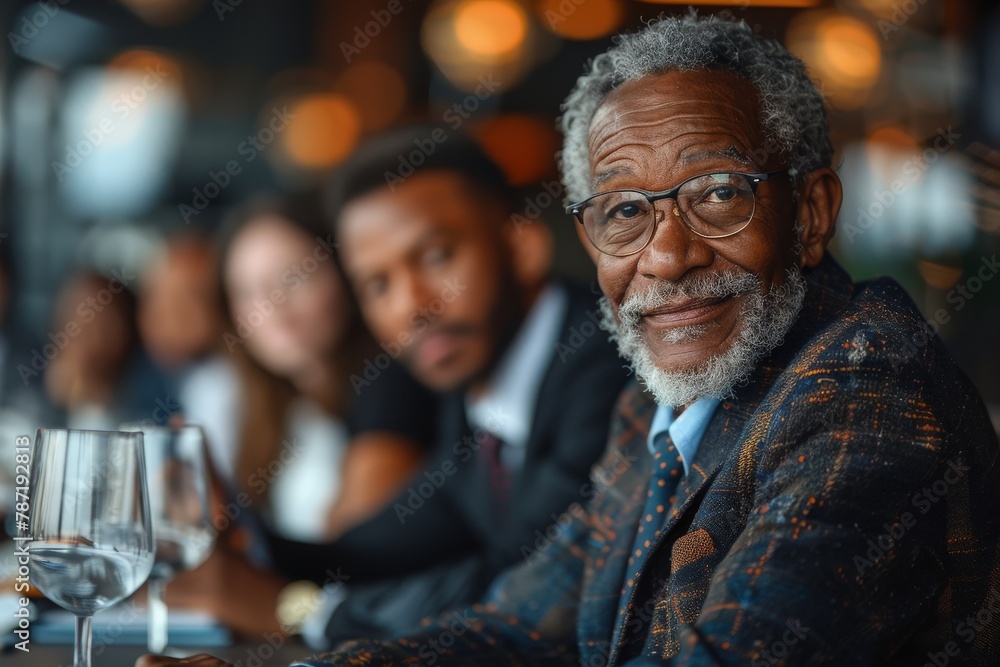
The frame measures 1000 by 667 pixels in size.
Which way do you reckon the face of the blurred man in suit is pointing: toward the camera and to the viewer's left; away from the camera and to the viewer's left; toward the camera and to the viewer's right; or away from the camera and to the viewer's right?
toward the camera and to the viewer's left

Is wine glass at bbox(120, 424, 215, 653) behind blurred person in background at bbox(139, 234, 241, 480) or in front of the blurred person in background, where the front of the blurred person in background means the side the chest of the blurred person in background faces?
in front

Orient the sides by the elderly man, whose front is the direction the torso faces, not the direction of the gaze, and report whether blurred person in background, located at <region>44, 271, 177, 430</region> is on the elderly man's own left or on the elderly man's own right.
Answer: on the elderly man's own right

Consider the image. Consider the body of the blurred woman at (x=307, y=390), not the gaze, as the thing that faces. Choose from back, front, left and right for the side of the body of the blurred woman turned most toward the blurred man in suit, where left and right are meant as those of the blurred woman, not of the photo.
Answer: left

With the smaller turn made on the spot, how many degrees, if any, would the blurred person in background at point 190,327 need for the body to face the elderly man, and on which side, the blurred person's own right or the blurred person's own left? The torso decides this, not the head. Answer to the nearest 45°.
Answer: approximately 45° to the blurred person's own left

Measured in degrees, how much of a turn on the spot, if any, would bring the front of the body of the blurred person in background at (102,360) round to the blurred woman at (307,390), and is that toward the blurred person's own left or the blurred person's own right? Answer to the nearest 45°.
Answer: approximately 90° to the blurred person's own left

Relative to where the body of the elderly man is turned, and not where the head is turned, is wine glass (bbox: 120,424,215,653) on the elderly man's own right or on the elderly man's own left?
on the elderly man's own right

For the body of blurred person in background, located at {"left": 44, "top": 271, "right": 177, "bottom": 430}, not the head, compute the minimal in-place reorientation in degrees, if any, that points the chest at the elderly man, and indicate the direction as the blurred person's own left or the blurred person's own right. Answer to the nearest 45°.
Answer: approximately 45° to the blurred person's own left

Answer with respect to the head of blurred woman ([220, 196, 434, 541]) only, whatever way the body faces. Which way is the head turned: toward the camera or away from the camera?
toward the camera

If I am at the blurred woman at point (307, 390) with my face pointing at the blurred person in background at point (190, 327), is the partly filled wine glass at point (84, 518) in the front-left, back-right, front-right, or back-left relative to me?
back-left

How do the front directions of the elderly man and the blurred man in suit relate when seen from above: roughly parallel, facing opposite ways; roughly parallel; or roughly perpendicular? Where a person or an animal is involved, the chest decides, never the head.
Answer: roughly parallel

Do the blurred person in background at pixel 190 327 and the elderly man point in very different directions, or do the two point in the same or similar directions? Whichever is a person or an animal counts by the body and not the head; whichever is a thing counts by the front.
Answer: same or similar directions

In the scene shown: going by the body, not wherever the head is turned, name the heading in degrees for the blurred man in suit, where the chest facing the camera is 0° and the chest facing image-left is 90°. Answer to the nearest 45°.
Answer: approximately 45°
